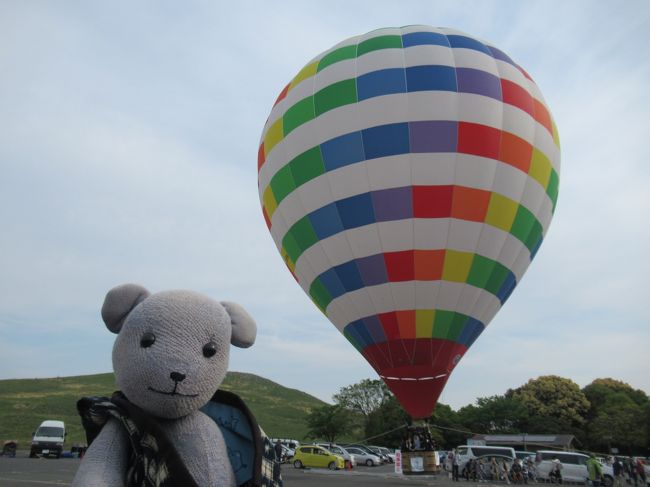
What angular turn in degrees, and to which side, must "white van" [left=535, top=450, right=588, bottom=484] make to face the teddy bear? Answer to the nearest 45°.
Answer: approximately 90° to its right

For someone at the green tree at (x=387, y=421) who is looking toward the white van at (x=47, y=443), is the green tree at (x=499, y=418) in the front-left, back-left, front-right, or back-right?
back-left

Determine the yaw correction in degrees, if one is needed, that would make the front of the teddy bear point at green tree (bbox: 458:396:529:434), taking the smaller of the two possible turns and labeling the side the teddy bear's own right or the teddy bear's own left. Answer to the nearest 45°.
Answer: approximately 135° to the teddy bear's own left

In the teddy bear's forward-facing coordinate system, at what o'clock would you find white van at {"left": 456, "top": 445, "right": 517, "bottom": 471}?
The white van is roughly at 7 o'clock from the teddy bear.

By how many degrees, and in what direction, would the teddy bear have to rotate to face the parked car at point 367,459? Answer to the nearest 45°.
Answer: approximately 135° to its left

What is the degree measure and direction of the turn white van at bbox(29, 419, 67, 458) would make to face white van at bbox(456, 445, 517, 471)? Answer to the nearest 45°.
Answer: approximately 90° to its left

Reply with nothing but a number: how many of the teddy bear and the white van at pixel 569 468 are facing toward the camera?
1
